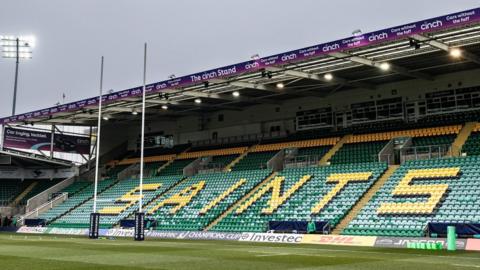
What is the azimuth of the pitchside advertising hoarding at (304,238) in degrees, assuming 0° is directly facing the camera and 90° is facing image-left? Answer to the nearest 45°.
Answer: approximately 45°

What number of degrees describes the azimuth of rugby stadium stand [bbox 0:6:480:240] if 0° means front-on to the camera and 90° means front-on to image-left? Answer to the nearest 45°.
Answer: approximately 45°

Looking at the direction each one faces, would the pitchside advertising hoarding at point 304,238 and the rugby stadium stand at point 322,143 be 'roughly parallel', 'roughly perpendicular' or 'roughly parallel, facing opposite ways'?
roughly parallel
